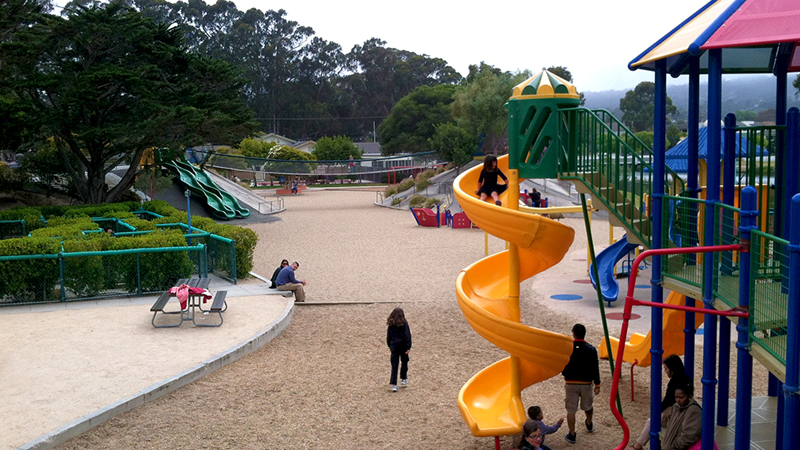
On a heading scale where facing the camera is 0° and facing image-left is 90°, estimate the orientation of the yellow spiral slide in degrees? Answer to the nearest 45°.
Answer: approximately 0°

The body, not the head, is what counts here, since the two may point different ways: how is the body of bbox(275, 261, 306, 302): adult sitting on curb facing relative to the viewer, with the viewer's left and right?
facing to the right of the viewer

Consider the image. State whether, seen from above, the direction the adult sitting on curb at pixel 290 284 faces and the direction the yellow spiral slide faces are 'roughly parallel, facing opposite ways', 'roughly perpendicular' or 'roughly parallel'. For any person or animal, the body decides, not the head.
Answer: roughly perpendicular

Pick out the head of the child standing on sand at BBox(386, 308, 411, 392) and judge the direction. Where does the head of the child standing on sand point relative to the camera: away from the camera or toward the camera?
away from the camera

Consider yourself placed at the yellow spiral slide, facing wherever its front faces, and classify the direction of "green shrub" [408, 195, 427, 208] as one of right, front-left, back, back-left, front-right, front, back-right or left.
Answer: back

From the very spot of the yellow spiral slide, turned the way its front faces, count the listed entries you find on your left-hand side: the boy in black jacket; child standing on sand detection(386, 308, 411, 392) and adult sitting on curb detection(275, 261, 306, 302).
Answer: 1

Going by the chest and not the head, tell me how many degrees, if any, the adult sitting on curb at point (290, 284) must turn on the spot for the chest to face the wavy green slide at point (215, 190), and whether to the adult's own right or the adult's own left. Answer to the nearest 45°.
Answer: approximately 90° to the adult's own left

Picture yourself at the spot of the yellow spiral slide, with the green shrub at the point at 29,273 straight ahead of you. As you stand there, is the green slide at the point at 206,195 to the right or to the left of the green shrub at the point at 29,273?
right
